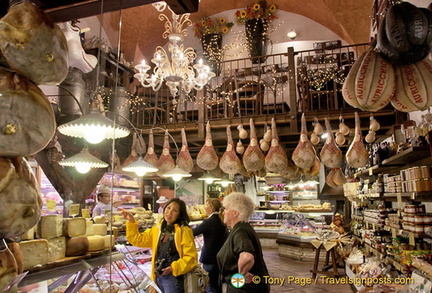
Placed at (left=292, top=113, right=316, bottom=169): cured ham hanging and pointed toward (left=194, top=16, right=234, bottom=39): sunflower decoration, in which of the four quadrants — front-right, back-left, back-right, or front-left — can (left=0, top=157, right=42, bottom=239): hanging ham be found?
back-left

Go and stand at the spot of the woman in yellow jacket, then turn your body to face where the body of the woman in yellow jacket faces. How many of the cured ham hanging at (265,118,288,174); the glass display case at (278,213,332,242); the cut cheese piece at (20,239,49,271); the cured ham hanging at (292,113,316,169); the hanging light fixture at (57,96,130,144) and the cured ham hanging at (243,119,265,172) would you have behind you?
4

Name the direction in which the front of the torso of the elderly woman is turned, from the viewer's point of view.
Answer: to the viewer's left

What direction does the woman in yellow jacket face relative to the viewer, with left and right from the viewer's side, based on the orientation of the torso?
facing the viewer and to the left of the viewer

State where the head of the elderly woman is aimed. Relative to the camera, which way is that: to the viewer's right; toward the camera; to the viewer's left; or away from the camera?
to the viewer's left

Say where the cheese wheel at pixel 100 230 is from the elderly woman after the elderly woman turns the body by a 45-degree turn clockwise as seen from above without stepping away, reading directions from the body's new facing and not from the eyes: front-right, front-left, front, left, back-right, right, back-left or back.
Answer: left

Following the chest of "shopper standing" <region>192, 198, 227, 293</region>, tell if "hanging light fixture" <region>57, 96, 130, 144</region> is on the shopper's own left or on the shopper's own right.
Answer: on the shopper's own left

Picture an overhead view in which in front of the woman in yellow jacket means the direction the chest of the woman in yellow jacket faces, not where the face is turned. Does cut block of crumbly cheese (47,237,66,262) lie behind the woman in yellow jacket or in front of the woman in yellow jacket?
in front

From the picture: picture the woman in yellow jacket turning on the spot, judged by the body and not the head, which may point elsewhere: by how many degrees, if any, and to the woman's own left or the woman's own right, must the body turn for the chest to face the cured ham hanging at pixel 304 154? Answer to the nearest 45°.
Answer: approximately 180°

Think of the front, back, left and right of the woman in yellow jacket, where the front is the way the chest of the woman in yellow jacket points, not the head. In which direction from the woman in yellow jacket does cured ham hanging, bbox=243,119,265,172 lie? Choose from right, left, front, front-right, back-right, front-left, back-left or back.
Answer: back
